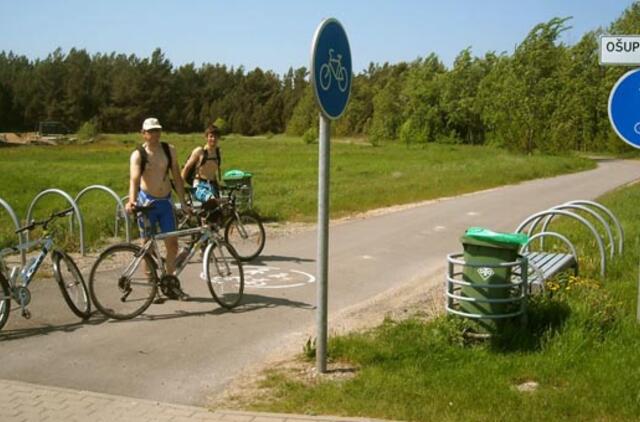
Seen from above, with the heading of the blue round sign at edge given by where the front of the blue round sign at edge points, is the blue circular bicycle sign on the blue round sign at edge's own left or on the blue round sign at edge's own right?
on the blue round sign at edge's own right

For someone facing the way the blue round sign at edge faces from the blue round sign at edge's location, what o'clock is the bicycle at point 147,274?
The bicycle is roughly at 3 o'clock from the blue round sign at edge.

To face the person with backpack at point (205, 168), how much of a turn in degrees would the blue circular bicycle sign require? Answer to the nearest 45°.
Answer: approximately 135° to its left

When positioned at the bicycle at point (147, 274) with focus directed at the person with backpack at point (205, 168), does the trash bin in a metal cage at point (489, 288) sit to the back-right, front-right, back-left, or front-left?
back-right

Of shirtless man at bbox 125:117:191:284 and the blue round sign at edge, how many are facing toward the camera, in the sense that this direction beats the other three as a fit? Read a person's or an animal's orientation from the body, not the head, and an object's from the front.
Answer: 2

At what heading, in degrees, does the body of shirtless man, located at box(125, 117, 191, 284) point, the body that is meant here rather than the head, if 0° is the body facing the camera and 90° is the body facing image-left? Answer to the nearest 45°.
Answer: approximately 0°

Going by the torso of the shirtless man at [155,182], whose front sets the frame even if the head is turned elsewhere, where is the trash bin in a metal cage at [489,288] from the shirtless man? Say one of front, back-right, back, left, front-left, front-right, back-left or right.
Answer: front-left

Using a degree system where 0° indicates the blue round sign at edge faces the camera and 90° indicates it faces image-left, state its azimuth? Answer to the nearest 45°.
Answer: approximately 0°

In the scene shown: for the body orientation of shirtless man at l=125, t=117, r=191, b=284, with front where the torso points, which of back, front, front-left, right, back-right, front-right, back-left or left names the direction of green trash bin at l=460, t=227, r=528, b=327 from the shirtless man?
front-left

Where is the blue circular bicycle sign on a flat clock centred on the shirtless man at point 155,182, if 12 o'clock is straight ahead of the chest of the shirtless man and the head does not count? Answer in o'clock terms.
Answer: The blue circular bicycle sign is roughly at 11 o'clock from the shirtless man.
